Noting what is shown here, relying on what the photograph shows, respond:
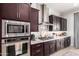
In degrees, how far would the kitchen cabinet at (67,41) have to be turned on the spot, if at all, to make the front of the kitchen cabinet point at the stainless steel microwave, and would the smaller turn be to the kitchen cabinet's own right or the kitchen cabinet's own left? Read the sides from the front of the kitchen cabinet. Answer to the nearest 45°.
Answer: approximately 90° to the kitchen cabinet's own right

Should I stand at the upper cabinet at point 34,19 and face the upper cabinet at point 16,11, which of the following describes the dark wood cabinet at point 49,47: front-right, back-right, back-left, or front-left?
back-left

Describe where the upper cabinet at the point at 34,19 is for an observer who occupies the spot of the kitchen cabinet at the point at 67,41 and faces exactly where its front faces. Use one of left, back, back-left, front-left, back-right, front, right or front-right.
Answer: back-right

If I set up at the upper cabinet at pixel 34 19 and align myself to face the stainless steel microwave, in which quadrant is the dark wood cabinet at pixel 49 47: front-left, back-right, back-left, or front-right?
back-left

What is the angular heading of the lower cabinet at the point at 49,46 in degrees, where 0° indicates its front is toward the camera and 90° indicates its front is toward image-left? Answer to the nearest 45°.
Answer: approximately 315°

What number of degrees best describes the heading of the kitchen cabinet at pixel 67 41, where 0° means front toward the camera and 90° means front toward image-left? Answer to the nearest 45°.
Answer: approximately 315°

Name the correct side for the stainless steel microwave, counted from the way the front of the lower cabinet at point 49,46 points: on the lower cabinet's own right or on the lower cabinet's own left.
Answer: on the lower cabinet's own right

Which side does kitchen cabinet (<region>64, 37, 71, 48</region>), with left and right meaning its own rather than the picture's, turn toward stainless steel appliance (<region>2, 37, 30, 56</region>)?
right

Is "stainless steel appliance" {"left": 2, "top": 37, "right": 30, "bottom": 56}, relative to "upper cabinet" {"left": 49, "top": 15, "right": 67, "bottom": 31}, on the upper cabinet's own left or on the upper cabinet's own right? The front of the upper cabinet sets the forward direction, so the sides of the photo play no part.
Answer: on the upper cabinet's own right
